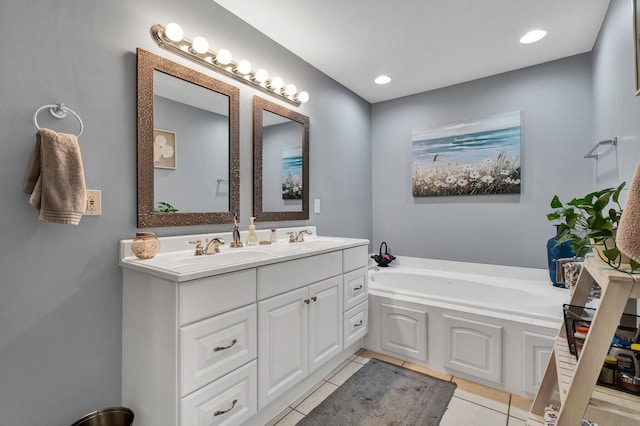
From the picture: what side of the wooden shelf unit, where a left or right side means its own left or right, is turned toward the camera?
left

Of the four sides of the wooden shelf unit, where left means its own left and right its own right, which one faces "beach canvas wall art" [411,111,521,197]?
right

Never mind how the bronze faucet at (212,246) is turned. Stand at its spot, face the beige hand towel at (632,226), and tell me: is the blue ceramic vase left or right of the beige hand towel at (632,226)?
left

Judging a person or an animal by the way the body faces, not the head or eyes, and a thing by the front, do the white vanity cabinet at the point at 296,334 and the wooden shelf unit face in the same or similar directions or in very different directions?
very different directions

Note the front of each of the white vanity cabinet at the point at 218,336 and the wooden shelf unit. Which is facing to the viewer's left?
the wooden shelf unit

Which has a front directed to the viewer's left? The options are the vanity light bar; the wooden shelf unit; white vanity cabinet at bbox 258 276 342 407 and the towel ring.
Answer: the wooden shelf unit
